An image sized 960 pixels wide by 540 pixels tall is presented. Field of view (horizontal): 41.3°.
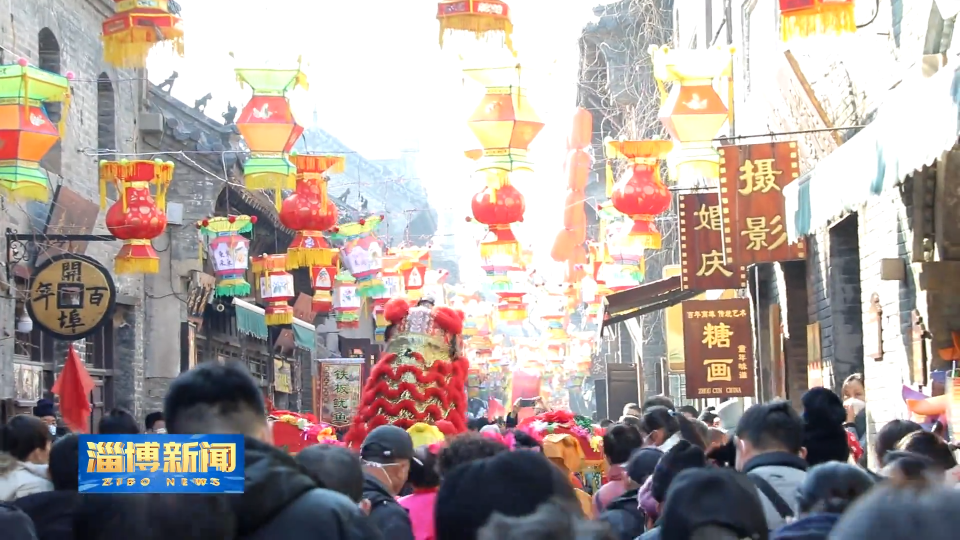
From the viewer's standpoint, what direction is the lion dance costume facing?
away from the camera

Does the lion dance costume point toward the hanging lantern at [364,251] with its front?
yes

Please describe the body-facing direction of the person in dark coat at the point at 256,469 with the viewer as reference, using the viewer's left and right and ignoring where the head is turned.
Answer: facing away from the viewer

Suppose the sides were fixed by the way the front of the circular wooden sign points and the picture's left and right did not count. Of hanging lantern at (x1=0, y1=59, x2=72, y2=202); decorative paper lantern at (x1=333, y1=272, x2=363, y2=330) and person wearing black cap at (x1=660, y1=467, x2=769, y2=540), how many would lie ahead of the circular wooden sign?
2

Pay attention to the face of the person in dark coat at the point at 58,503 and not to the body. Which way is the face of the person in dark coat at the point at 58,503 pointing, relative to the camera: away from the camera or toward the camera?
away from the camera

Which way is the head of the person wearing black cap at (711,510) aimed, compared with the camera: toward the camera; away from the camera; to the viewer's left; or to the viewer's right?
away from the camera

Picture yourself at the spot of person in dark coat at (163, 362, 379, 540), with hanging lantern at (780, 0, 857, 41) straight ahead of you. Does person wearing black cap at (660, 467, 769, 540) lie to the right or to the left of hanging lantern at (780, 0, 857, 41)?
right

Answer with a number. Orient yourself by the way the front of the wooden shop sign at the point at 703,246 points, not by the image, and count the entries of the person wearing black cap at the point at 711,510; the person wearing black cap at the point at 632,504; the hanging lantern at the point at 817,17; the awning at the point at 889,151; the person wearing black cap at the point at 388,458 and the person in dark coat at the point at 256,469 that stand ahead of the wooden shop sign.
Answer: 6

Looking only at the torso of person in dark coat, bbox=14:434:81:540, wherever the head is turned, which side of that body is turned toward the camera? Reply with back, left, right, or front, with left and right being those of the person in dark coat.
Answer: back

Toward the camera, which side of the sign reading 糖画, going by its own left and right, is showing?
front

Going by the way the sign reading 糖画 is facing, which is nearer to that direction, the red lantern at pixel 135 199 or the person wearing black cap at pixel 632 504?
the person wearing black cap

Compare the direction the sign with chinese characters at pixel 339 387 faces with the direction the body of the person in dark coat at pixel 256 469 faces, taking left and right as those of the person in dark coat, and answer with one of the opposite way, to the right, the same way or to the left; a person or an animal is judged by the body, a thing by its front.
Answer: the opposite way

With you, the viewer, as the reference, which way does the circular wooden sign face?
facing the viewer

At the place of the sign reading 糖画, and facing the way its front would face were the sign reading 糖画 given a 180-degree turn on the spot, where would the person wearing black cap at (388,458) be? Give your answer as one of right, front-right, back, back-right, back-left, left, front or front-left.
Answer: back

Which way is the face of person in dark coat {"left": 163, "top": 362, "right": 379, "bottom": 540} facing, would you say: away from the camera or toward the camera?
away from the camera

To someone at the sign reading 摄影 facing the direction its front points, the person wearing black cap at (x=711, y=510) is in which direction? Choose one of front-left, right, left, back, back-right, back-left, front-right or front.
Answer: front
